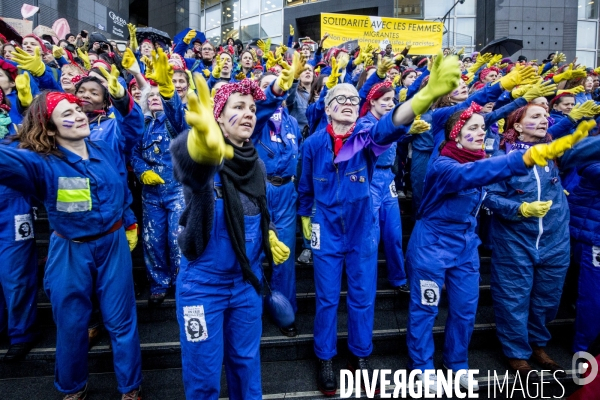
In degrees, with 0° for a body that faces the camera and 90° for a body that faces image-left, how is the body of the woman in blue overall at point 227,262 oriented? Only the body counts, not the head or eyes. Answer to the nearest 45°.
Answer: approximately 315°

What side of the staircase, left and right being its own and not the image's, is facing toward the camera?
front

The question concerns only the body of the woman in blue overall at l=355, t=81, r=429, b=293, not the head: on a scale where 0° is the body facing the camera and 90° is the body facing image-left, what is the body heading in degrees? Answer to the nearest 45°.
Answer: approximately 315°

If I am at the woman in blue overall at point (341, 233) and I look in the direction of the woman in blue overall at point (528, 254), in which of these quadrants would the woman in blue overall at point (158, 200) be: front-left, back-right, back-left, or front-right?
back-left

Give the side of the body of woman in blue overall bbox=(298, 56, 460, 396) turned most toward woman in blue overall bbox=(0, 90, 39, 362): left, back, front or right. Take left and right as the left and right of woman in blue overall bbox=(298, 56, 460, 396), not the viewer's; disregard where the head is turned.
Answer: right

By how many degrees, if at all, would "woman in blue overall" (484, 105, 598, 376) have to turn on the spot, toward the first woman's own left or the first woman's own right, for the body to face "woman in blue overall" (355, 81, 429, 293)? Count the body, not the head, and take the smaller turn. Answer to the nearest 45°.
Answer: approximately 135° to the first woman's own right

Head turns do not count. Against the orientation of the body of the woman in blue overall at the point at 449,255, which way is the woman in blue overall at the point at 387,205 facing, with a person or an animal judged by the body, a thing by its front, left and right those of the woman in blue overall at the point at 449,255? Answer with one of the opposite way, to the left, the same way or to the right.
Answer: the same way

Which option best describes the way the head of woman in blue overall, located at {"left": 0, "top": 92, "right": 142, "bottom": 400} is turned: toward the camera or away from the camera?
toward the camera

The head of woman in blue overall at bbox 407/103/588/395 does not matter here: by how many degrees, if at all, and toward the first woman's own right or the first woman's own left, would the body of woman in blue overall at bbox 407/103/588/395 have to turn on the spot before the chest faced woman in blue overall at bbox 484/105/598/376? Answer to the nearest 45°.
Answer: approximately 90° to the first woman's own left

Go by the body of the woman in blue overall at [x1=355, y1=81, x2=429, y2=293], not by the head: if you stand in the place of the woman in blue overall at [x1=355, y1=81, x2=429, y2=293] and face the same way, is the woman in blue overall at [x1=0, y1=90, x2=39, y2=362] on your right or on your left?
on your right
